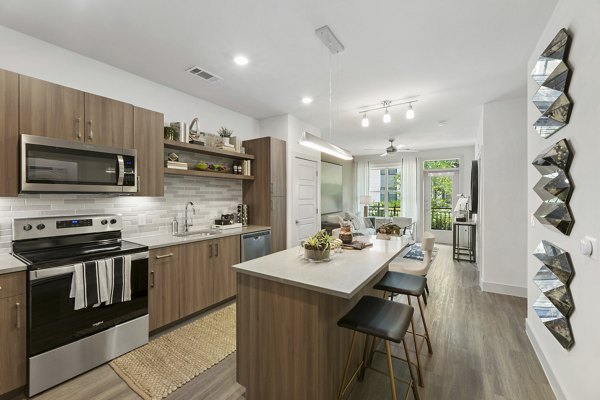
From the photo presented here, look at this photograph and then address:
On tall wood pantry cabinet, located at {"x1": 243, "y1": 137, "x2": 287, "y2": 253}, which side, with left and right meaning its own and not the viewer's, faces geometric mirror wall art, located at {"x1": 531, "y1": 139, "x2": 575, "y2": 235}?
front

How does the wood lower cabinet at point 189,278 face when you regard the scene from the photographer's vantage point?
facing the viewer and to the right of the viewer

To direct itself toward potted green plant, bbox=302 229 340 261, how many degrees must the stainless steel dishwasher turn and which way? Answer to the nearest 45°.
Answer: approximately 45° to its right

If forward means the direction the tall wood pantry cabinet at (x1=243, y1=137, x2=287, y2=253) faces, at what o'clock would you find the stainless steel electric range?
The stainless steel electric range is roughly at 3 o'clock from the tall wood pantry cabinet.

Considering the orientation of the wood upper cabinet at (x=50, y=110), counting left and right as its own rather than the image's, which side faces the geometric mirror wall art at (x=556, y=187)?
front

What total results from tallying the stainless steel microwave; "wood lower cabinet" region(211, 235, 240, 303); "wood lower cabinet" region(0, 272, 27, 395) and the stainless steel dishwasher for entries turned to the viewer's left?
0

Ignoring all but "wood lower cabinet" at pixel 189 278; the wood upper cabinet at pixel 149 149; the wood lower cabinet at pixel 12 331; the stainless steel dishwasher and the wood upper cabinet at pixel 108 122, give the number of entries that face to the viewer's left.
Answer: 0

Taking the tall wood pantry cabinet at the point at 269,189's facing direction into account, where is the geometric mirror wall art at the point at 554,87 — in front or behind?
in front

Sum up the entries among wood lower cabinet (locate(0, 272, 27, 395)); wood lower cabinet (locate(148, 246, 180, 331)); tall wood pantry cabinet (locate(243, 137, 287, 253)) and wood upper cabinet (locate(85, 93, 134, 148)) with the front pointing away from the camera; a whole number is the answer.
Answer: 0

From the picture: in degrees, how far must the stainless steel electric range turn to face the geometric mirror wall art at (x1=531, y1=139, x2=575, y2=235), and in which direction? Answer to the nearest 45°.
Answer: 0° — it already faces it
